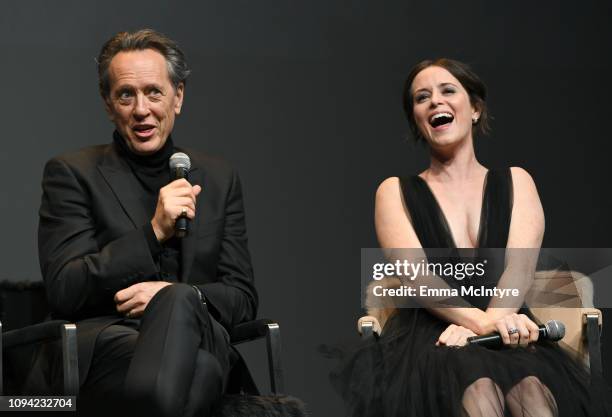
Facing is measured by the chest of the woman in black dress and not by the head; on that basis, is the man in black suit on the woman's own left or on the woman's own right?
on the woman's own right

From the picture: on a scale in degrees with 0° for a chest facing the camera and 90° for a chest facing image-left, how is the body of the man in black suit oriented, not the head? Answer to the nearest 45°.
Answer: approximately 0°

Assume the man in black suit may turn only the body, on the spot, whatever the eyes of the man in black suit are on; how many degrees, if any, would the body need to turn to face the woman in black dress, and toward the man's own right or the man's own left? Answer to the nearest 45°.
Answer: approximately 90° to the man's own left

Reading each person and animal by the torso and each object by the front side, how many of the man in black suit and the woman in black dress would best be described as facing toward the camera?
2

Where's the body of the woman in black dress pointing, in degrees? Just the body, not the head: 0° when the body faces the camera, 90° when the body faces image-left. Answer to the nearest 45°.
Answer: approximately 0°
